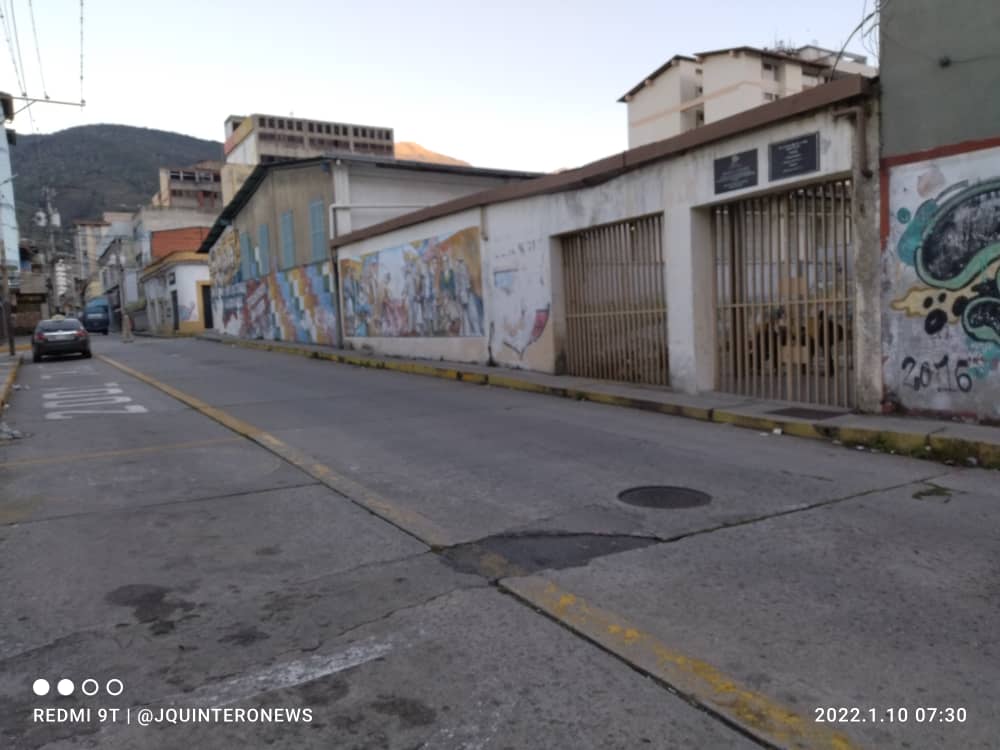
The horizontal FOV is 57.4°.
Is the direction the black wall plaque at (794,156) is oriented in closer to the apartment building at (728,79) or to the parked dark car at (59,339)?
the parked dark car

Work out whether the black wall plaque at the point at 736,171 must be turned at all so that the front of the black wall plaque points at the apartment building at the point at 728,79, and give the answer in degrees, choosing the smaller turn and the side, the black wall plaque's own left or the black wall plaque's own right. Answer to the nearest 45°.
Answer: approximately 135° to the black wall plaque's own right

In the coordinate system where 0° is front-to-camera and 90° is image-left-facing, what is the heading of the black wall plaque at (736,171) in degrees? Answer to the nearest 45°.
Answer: approximately 45°

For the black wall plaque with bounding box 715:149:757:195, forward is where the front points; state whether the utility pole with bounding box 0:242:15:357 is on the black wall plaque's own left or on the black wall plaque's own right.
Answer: on the black wall plaque's own right

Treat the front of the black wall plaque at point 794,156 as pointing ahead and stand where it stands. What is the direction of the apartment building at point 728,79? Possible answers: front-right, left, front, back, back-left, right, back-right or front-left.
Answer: back-right

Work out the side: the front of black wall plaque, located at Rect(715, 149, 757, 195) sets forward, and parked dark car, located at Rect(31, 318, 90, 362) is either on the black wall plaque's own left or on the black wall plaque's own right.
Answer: on the black wall plaque's own right

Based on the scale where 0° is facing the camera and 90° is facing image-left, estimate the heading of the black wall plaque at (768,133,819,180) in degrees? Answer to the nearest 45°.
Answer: approximately 45°
